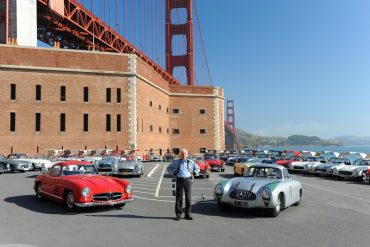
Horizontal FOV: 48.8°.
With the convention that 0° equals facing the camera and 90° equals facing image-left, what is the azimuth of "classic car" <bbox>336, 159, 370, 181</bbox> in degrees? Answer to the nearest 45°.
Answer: approximately 45°

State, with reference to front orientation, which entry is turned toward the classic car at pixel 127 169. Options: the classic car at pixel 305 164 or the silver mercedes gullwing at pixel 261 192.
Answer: the classic car at pixel 305 164

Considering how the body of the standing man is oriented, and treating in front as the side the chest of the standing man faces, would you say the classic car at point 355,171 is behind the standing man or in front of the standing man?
behind

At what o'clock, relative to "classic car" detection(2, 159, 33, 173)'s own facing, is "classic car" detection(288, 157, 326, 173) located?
"classic car" detection(288, 157, 326, 173) is roughly at 11 o'clock from "classic car" detection(2, 159, 33, 173).

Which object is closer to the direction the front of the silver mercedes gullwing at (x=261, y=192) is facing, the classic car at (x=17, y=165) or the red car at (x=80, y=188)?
the red car

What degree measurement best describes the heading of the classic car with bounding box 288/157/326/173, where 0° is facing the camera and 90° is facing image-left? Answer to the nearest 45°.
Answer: approximately 45°

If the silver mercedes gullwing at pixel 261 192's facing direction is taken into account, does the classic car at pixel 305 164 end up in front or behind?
behind
